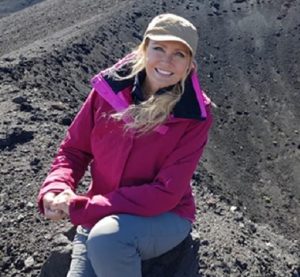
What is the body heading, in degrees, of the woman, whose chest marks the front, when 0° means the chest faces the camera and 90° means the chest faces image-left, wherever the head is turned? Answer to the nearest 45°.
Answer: approximately 45°
